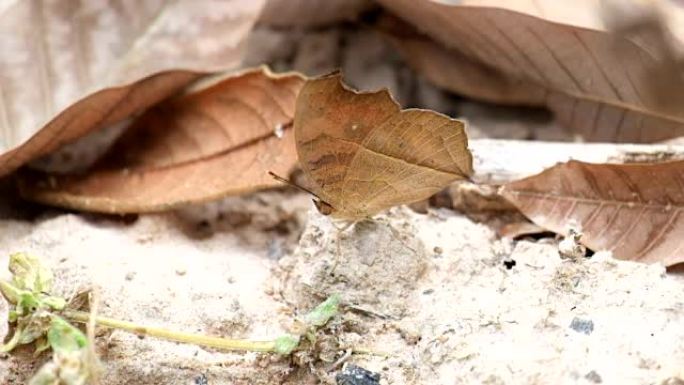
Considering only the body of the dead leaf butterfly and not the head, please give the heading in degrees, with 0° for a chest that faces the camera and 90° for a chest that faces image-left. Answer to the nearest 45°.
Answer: approximately 90°

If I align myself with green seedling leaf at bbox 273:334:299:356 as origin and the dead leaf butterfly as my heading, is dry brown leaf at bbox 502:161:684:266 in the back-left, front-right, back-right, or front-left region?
front-right

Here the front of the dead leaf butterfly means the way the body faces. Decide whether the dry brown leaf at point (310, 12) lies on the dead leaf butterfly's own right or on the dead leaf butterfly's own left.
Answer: on the dead leaf butterfly's own right

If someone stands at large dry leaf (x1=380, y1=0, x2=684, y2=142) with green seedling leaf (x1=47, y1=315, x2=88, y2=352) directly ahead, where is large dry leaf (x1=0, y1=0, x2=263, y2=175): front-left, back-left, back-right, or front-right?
front-right

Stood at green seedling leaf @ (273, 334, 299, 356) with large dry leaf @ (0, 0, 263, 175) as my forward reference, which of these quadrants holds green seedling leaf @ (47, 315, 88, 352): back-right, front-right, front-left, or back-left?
front-left
